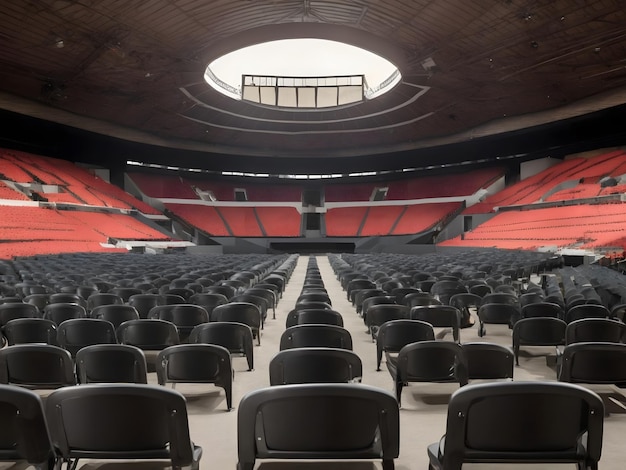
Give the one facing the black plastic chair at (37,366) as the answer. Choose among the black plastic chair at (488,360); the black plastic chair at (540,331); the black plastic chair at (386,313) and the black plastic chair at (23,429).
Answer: the black plastic chair at (23,429)

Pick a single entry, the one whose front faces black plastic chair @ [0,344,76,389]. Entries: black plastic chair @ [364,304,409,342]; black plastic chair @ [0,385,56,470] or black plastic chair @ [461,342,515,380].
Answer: black plastic chair @ [0,385,56,470]

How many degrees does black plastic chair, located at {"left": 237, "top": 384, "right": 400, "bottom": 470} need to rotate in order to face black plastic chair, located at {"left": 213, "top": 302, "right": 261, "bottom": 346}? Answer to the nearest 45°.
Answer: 0° — it already faces it

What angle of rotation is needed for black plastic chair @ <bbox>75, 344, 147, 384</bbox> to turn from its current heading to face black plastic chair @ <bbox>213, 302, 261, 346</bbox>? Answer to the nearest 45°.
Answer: approximately 45° to its right

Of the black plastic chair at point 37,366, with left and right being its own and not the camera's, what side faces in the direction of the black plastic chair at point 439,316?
right

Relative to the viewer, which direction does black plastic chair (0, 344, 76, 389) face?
away from the camera

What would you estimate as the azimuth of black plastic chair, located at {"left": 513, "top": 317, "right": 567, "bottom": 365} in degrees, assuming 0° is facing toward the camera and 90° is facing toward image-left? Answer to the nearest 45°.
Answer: approximately 180°

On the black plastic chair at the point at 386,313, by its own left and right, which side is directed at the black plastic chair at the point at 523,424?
back

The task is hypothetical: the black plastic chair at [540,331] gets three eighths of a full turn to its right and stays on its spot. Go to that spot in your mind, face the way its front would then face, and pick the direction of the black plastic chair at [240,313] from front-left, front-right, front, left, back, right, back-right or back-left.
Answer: back-right

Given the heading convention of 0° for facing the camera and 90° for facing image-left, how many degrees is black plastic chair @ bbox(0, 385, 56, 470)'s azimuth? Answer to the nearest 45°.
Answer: approximately 180°

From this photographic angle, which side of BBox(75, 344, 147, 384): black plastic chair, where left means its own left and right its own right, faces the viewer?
back

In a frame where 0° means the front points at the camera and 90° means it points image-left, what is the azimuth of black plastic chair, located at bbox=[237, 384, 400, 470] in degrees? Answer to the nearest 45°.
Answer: approximately 180°

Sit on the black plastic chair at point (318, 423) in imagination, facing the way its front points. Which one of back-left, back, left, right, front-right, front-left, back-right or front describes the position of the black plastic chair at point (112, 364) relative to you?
front-left

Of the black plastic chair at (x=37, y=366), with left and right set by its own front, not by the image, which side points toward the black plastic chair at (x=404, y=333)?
right

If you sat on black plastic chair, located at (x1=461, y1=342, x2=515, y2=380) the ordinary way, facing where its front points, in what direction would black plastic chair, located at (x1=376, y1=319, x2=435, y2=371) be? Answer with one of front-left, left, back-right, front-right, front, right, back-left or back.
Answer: front-left

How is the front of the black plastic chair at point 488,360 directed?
away from the camera
